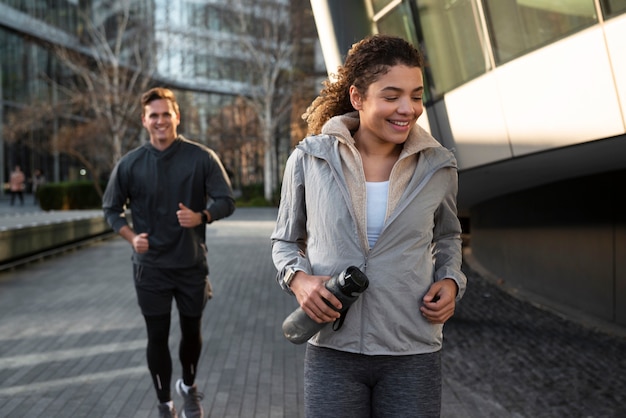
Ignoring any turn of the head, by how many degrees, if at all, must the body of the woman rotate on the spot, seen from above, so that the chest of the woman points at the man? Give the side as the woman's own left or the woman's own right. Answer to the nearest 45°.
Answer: approximately 135° to the woman's own right

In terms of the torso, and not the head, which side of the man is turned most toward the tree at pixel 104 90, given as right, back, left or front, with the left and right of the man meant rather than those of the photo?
back

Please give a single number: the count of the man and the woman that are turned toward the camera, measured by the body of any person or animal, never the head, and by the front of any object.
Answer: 2

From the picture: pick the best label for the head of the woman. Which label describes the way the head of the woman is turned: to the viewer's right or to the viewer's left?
to the viewer's right

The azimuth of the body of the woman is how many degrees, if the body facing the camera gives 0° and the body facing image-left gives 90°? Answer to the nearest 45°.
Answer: approximately 0°
